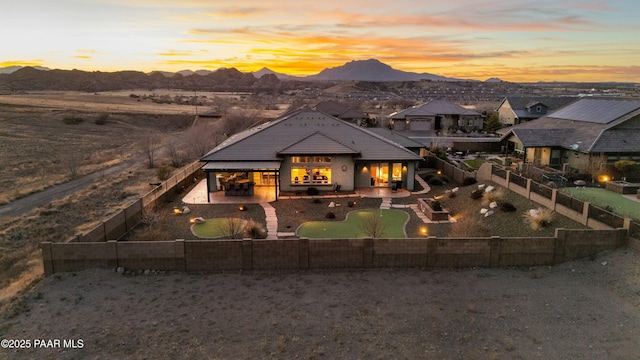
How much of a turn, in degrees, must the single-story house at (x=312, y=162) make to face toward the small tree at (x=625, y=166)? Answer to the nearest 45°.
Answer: approximately 90° to its right

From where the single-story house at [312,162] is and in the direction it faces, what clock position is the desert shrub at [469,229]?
The desert shrub is roughly at 5 o'clock from the single-story house.

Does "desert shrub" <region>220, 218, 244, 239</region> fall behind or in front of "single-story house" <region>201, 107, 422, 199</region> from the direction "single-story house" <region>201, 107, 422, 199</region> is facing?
behind

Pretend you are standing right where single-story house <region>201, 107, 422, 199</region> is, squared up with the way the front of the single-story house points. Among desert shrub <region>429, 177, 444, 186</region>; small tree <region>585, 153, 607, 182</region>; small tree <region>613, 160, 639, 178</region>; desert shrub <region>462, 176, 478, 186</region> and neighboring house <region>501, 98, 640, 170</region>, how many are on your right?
5

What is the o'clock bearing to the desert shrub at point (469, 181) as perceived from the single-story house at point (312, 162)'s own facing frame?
The desert shrub is roughly at 3 o'clock from the single-story house.

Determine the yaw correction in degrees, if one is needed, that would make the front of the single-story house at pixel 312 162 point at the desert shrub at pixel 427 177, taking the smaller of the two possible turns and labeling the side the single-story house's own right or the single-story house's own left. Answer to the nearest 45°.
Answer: approximately 90° to the single-story house's own right

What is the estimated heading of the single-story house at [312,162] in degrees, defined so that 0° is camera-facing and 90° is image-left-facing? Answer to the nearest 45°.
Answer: approximately 180°

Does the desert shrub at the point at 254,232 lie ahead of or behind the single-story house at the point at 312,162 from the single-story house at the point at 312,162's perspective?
behind

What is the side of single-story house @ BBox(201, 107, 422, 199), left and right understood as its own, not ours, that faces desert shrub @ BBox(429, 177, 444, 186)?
right

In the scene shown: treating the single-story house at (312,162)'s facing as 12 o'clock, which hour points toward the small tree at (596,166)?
The small tree is roughly at 3 o'clock from the single-story house.

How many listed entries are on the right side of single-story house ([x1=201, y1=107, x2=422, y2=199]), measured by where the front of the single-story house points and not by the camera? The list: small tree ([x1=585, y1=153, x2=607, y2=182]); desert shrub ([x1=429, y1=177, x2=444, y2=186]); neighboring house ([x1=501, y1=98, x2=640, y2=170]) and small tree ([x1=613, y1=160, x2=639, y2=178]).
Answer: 4

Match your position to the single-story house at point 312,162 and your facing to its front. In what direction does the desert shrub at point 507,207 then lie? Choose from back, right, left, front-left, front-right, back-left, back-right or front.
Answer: back-right

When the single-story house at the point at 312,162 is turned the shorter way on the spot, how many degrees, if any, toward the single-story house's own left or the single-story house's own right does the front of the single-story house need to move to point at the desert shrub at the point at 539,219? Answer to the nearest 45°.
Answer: approximately 135° to the single-story house's own right

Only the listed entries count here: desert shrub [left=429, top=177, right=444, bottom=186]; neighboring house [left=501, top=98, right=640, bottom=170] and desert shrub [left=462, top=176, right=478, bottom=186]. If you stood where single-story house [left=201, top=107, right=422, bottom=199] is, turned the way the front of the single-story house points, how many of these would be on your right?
3
